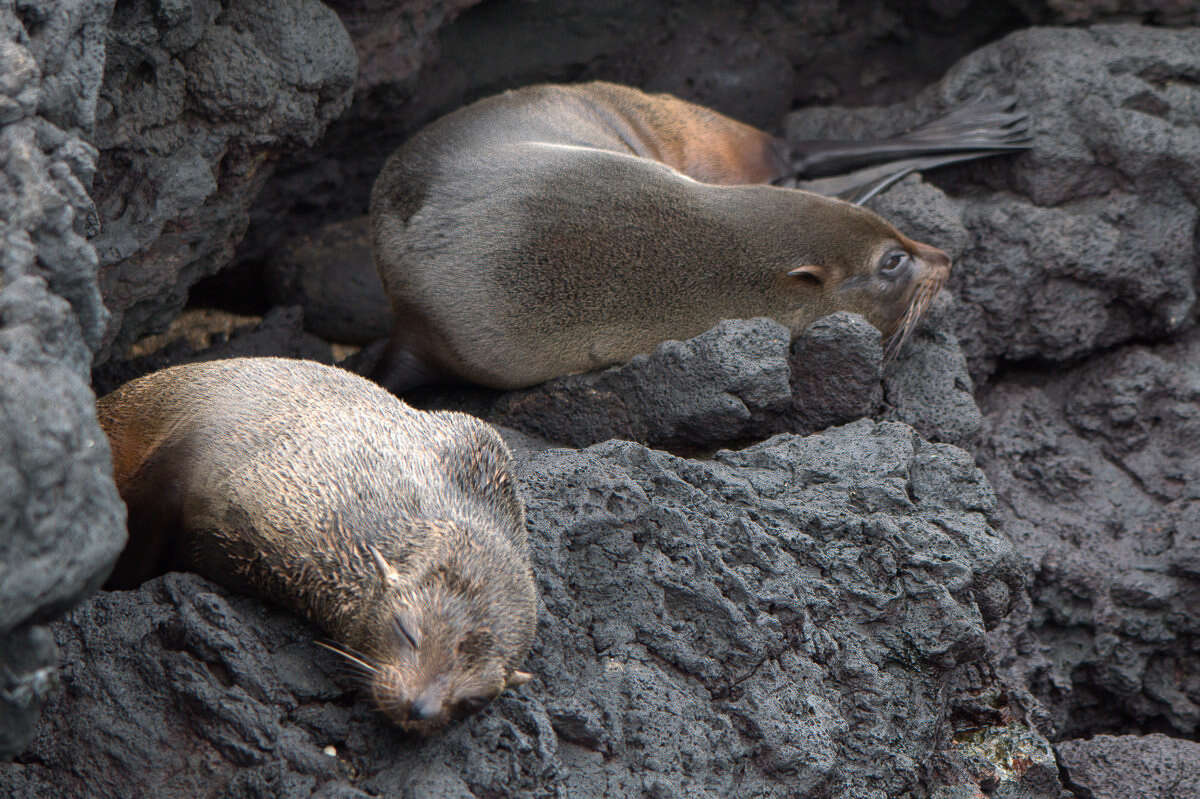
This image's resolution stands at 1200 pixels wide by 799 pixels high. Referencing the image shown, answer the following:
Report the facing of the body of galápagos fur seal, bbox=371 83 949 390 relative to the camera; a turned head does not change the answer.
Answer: to the viewer's right

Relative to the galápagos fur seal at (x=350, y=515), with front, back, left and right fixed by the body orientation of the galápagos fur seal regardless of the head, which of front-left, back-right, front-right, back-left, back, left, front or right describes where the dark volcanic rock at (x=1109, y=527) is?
front-left

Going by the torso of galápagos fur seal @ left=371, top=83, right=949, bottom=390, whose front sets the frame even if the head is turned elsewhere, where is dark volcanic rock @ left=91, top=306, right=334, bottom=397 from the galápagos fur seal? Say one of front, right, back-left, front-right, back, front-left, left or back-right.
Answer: back

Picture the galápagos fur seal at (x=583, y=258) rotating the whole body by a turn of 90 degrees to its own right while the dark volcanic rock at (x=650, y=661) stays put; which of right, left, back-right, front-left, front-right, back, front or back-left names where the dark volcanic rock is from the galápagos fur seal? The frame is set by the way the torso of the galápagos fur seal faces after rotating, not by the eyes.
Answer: front

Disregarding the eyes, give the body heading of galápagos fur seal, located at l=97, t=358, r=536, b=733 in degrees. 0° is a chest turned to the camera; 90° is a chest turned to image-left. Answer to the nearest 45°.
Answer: approximately 315°

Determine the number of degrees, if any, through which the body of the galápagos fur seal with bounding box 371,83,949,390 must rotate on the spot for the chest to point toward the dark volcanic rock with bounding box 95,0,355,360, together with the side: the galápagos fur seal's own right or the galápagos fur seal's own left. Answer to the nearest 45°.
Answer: approximately 180°

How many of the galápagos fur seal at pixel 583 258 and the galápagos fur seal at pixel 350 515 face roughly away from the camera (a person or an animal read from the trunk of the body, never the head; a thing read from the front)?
0

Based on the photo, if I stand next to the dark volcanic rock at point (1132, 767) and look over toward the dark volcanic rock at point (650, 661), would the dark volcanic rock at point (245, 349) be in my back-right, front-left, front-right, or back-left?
front-right
